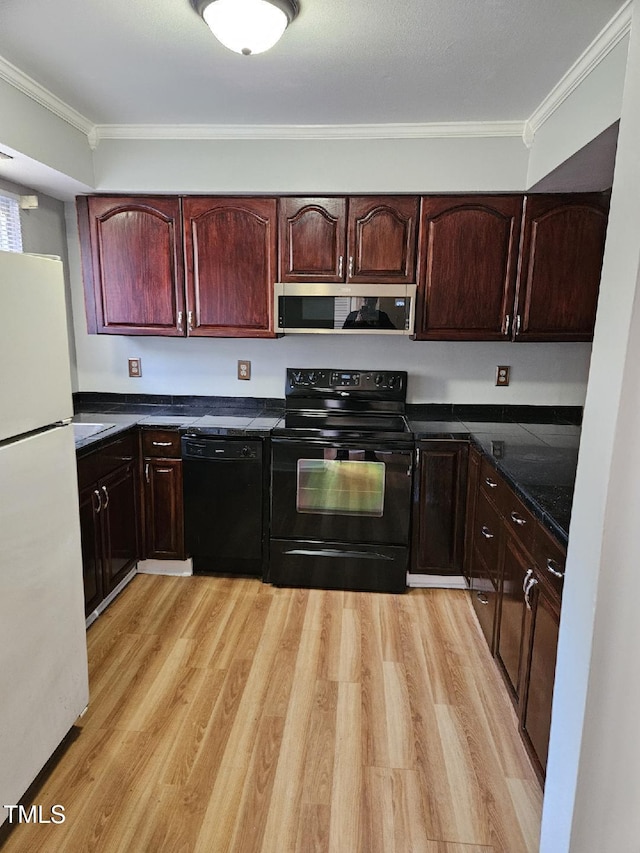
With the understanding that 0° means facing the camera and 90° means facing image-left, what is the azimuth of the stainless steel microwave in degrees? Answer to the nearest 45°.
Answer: approximately 0°

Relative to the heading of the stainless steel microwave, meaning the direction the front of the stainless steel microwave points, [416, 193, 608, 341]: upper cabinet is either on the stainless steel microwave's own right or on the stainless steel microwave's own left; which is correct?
on the stainless steel microwave's own left

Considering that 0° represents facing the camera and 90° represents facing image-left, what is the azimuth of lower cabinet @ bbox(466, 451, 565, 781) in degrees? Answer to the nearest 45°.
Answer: approximately 90°

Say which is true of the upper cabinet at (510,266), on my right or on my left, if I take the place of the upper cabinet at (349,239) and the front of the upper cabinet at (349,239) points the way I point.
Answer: on my left

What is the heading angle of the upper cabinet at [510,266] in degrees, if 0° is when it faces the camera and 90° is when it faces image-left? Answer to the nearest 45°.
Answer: approximately 0°

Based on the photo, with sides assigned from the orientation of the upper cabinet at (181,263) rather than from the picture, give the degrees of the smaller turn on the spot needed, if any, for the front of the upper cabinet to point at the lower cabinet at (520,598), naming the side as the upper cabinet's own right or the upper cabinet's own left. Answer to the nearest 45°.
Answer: approximately 45° to the upper cabinet's own left

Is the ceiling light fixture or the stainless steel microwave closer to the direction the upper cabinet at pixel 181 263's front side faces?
the ceiling light fixture
